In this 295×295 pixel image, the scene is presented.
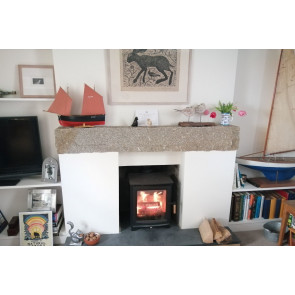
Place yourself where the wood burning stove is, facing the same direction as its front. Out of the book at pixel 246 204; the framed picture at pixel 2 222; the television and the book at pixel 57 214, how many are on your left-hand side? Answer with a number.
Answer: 1

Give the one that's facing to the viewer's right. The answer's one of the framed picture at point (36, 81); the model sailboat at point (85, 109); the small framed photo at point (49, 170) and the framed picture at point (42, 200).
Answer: the model sailboat

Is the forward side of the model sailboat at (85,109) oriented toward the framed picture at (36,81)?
no

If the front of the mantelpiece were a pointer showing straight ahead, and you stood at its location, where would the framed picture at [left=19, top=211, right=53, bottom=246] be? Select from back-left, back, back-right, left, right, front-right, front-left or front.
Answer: right

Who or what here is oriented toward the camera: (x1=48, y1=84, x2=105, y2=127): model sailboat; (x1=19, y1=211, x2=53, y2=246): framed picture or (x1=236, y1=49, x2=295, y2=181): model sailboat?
the framed picture

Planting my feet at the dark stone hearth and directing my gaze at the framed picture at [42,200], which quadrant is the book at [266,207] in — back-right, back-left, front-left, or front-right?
back-right

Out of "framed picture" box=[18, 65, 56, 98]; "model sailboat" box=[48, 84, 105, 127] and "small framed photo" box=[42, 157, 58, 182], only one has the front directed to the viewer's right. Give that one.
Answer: the model sailboat

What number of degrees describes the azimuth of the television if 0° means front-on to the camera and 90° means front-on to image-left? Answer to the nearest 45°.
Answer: approximately 315°

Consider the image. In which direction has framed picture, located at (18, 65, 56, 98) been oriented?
toward the camera

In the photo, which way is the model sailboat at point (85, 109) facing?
to the viewer's right

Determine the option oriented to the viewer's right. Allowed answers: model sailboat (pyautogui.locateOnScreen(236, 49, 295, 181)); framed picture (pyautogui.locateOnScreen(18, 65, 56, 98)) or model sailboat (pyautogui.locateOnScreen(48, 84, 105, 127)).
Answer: model sailboat (pyautogui.locateOnScreen(48, 84, 105, 127))

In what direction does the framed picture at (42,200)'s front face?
toward the camera

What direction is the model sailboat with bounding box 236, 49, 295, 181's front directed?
to the viewer's left

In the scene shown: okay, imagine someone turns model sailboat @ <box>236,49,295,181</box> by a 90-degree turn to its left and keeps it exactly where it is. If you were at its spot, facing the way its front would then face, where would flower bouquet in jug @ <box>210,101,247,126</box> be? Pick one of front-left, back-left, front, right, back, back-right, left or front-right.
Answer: front-right

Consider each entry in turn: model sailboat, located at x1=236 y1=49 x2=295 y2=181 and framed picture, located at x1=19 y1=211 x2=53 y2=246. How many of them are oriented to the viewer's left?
1

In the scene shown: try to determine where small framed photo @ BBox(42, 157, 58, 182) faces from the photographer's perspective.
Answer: facing the viewer
